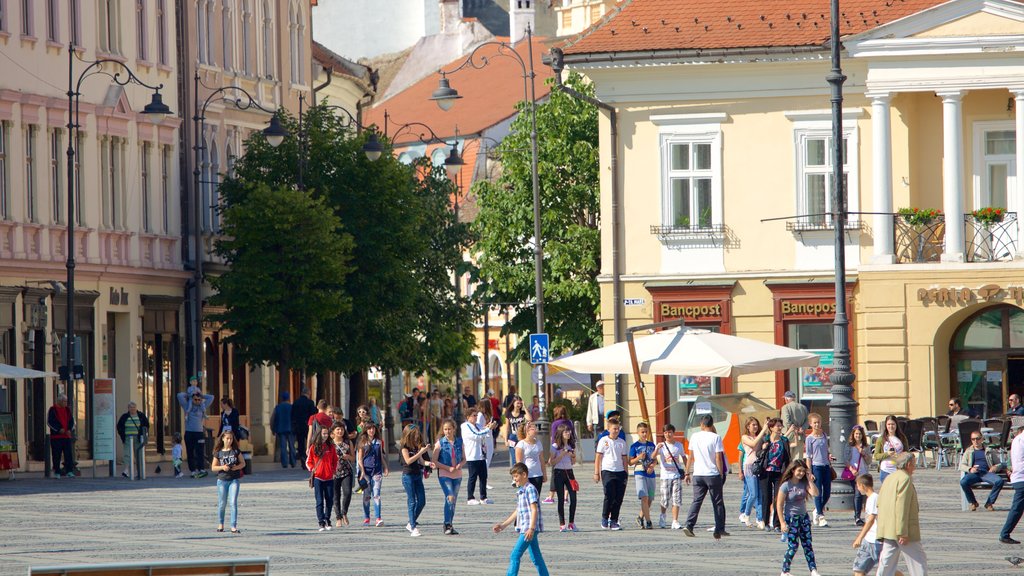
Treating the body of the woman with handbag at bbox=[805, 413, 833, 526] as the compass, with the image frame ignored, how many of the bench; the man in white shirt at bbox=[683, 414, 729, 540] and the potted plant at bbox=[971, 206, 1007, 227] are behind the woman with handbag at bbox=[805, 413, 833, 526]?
1

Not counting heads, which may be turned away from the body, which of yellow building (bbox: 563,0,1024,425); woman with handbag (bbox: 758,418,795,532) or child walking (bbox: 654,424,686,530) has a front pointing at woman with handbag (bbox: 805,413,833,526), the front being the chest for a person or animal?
the yellow building

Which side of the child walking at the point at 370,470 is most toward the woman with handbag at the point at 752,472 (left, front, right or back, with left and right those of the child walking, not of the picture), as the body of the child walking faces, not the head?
left

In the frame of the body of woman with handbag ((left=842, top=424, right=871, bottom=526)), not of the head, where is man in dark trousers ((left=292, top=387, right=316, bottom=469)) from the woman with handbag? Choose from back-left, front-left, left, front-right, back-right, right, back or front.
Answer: back-right

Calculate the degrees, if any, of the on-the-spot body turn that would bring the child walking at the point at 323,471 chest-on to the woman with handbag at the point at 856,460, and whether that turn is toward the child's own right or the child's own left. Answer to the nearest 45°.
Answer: approximately 90° to the child's own left

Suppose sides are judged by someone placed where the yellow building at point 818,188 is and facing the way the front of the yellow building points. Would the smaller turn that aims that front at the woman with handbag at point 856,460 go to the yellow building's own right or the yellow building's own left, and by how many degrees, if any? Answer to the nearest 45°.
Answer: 0° — it already faces them

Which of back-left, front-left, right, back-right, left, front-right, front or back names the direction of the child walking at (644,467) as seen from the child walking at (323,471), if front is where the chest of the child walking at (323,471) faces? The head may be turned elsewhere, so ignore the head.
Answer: left

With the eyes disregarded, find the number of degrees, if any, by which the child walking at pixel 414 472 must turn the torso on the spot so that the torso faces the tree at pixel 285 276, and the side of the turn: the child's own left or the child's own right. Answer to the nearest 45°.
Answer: approximately 135° to the child's own left

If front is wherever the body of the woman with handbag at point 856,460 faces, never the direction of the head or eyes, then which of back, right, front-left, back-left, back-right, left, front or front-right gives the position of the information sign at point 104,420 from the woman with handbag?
back-right

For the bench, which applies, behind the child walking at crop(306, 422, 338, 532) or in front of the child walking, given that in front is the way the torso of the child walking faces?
in front

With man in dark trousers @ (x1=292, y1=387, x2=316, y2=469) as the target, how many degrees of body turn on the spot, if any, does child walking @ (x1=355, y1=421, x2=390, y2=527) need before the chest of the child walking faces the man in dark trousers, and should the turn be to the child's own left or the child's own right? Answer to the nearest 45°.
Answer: approximately 180°

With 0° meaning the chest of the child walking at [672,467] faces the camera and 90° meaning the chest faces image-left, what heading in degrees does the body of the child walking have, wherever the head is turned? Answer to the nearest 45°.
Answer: approximately 0°

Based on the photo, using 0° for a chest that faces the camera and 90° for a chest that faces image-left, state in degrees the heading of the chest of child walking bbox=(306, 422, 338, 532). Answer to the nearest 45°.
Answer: approximately 0°

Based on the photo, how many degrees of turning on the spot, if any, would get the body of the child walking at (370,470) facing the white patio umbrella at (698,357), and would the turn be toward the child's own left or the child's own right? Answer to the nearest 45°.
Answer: approximately 135° to the child's own left
